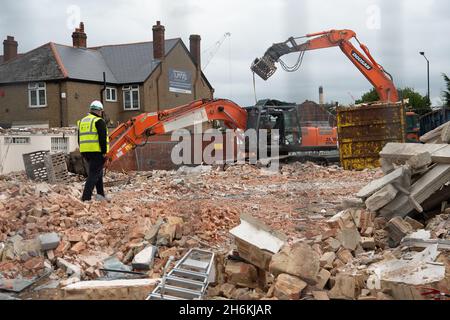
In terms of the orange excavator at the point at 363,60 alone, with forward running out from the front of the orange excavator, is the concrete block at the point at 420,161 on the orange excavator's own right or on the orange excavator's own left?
on the orange excavator's own left

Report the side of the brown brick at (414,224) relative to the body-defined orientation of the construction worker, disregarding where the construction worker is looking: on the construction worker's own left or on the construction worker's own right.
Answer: on the construction worker's own right

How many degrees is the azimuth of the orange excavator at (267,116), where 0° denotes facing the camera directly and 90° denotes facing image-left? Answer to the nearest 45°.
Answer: approximately 90°

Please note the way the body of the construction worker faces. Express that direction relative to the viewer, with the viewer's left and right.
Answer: facing away from the viewer and to the right of the viewer

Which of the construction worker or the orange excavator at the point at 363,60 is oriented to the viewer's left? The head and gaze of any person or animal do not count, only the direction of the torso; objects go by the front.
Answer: the orange excavator

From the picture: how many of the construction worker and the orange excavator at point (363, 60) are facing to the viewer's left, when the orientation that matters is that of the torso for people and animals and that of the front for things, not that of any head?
1

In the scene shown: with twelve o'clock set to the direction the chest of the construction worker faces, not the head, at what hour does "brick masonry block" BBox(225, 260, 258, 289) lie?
The brick masonry block is roughly at 4 o'clock from the construction worker.

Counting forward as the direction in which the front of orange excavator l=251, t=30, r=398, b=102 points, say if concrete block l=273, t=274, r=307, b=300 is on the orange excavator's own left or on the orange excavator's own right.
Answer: on the orange excavator's own left

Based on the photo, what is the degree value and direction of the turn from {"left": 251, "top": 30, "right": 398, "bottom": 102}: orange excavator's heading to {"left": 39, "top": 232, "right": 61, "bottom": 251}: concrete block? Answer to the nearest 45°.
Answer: approximately 90° to its left

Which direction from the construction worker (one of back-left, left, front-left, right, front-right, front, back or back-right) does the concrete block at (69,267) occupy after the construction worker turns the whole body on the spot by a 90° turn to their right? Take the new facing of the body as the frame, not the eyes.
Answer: front-right

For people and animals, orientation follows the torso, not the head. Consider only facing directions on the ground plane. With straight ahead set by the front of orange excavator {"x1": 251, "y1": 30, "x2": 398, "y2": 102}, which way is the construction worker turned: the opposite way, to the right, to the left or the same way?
to the right

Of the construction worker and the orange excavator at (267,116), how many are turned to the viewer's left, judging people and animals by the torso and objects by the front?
1

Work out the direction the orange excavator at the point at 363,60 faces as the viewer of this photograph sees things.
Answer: facing to the left of the viewer

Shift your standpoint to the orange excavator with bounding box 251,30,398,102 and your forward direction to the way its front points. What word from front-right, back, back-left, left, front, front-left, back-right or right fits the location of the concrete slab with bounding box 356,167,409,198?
left
